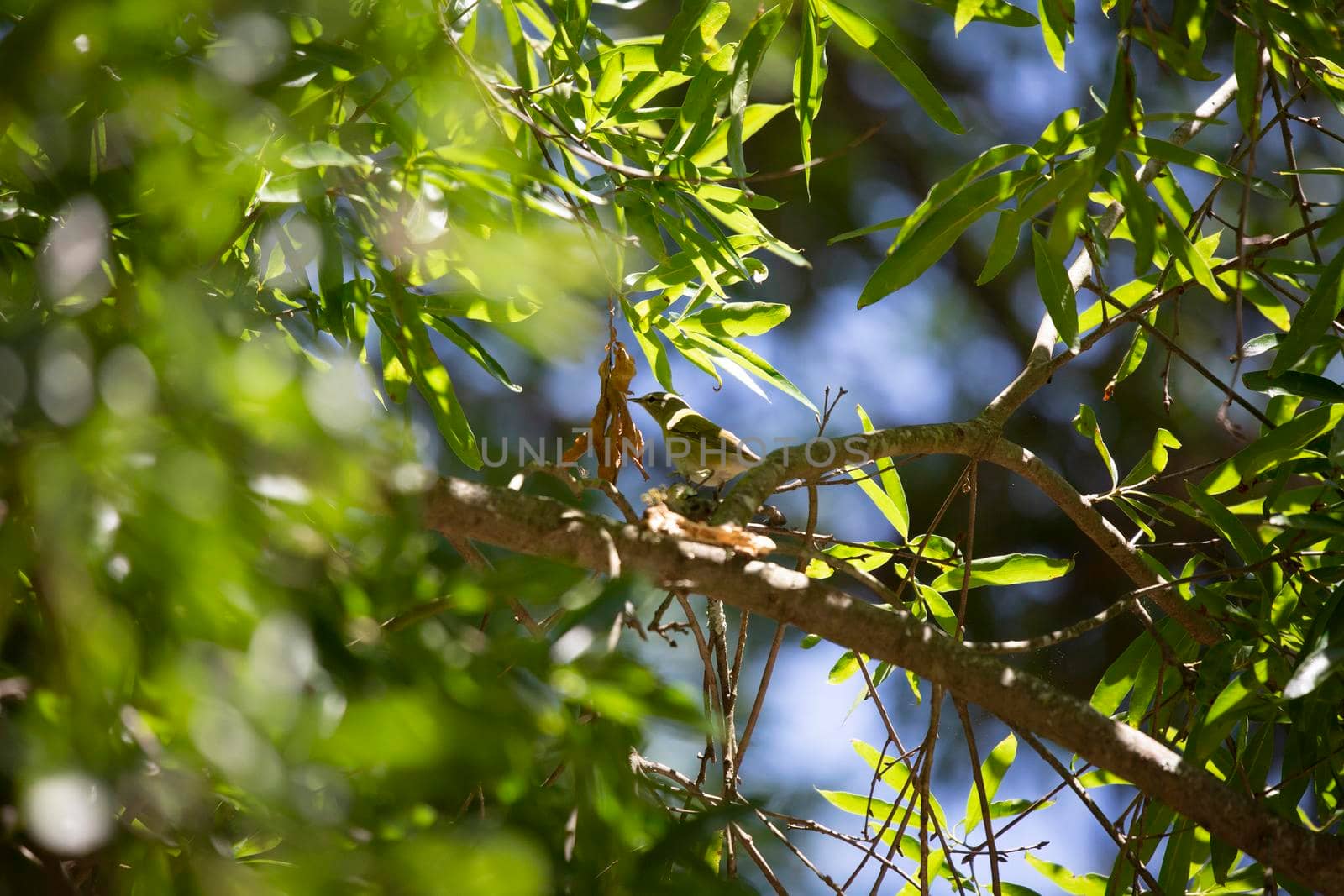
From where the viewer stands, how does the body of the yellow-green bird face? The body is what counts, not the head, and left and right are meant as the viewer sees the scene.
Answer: facing to the left of the viewer

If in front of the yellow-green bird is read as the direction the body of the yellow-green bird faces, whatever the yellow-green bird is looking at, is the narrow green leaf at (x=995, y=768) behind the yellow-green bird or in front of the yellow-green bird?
behind
